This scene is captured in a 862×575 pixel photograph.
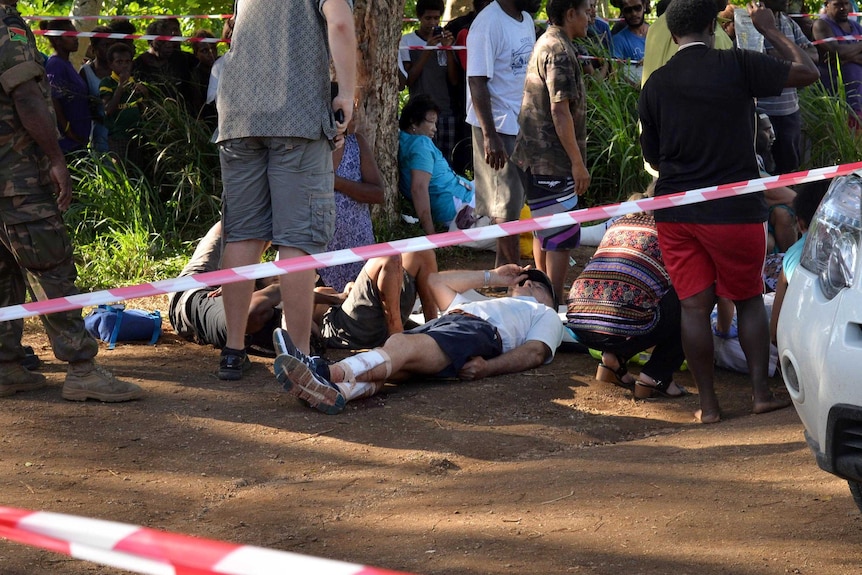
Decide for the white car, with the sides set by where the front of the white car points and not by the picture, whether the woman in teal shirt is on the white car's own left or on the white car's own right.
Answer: on the white car's own right

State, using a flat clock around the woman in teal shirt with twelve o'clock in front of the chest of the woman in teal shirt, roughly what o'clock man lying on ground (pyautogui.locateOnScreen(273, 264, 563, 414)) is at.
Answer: The man lying on ground is roughly at 3 o'clock from the woman in teal shirt.

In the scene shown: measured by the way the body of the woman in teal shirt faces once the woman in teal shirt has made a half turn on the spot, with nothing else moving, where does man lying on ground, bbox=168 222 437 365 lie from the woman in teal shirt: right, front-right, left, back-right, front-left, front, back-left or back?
left

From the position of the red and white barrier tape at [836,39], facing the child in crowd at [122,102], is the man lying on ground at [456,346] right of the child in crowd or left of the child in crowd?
left

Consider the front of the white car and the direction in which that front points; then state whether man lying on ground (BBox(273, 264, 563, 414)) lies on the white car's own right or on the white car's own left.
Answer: on the white car's own right

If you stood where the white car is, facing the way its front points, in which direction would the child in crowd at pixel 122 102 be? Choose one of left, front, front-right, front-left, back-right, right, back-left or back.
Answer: right

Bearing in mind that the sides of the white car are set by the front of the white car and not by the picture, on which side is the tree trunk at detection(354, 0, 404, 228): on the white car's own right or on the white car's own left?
on the white car's own right

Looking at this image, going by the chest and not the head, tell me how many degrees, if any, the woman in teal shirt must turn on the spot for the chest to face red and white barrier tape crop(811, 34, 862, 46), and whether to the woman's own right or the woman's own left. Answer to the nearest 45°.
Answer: approximately 45° to the woman's own left

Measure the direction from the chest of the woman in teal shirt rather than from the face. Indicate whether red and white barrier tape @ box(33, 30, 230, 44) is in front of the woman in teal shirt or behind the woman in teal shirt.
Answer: behind

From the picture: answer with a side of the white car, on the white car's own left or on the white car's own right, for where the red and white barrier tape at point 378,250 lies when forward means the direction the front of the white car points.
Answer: on the white car's own right

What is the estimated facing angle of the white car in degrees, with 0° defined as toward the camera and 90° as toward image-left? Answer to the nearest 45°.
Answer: approximately 45°

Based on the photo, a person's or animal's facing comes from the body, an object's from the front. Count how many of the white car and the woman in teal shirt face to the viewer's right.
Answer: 1

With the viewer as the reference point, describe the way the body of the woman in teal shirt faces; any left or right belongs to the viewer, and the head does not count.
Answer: facing to the right of the viewer
